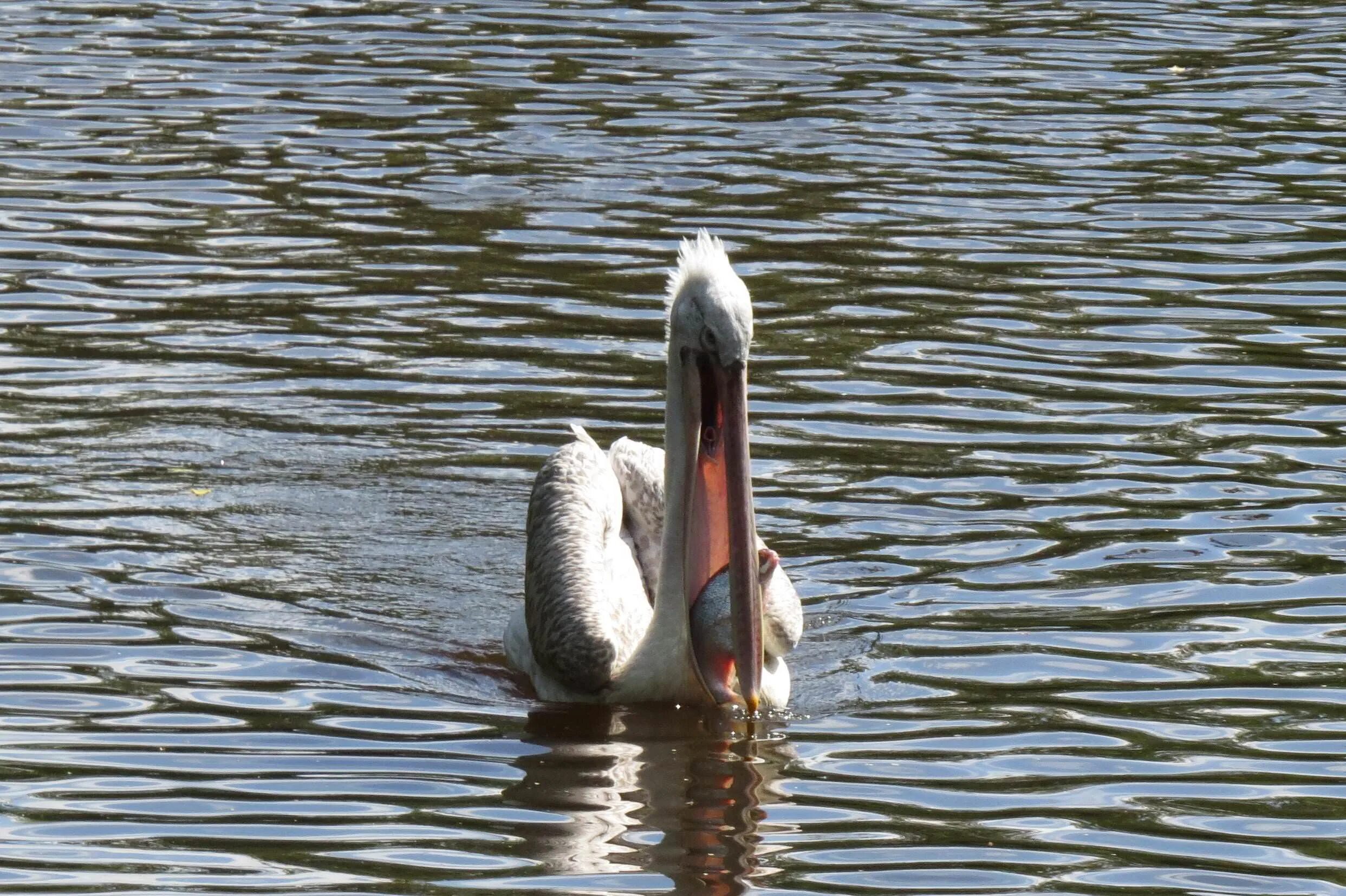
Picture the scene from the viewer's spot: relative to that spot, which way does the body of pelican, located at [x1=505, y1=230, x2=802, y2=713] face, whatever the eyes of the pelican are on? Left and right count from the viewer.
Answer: facing the viewer and to the right of the viewer
